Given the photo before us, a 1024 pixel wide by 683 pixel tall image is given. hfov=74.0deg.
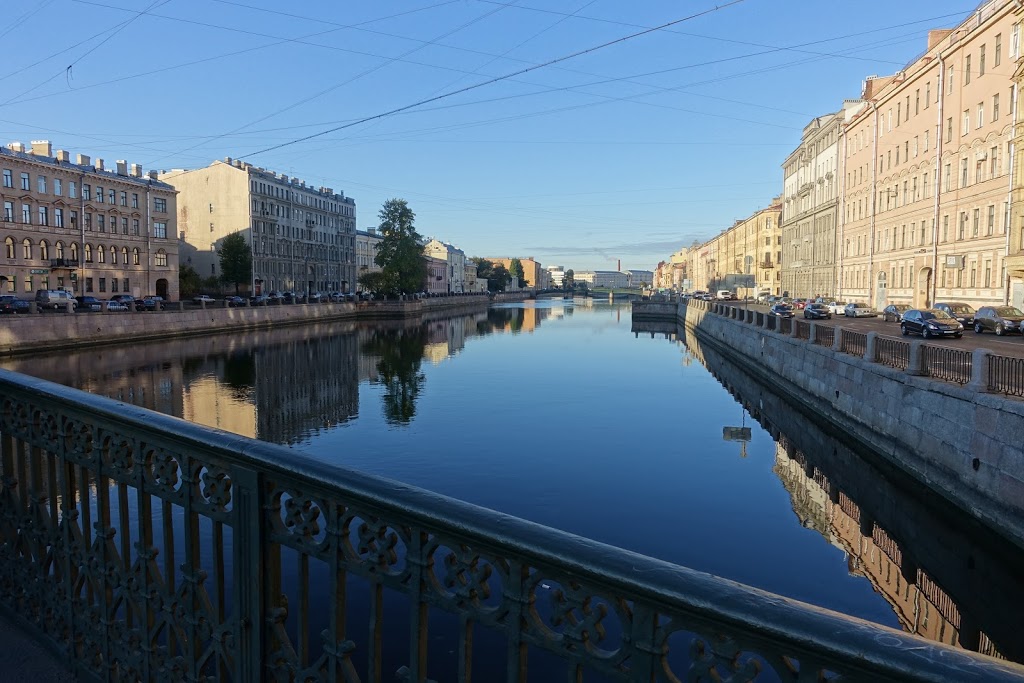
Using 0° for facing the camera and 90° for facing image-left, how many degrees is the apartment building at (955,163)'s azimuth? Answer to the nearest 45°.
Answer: approximately 45°

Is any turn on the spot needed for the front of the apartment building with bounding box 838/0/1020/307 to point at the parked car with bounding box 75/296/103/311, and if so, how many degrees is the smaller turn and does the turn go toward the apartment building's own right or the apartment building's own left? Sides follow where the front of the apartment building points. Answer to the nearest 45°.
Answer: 0° — it already faces it

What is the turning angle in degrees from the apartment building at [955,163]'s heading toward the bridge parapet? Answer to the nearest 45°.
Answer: approximately 45° to its left
